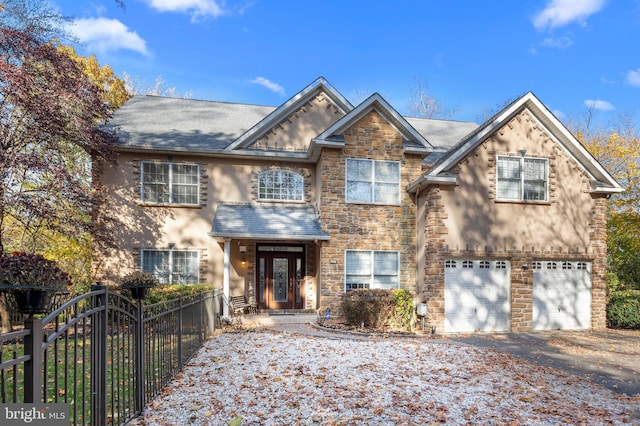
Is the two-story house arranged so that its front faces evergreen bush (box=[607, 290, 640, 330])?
no

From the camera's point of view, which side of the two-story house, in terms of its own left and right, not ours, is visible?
front

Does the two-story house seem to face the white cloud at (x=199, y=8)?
no

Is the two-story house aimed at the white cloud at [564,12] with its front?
no

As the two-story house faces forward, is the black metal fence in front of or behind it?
in front

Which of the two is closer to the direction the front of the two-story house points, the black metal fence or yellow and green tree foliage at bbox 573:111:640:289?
the black metal fence

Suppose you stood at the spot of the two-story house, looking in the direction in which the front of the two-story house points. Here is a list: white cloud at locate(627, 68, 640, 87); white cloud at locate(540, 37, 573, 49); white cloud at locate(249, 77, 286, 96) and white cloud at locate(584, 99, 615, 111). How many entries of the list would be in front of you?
0

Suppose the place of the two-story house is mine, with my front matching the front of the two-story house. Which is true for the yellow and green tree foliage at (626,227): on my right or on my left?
on my left
